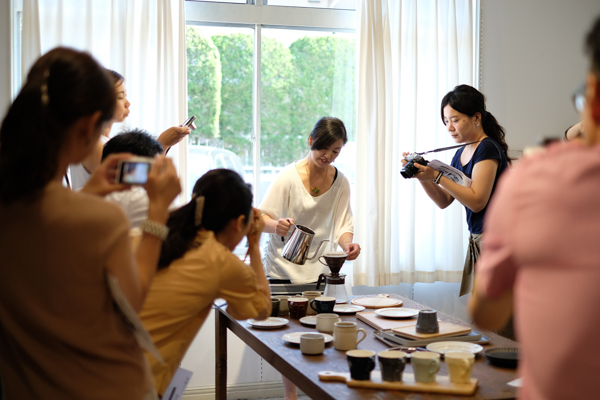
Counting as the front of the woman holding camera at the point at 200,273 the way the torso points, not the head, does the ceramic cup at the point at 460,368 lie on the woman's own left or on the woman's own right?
on the woman's own right

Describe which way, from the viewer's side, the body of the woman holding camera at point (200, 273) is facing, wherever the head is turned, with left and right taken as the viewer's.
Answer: facing away from the viewer and to the right of the viewer

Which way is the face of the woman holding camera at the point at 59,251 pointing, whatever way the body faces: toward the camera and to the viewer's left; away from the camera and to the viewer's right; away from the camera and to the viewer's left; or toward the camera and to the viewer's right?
away from the camera and to the viewer's right

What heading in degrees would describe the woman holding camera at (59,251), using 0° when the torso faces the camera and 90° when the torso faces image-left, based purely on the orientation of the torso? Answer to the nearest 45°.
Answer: approximately 225°
